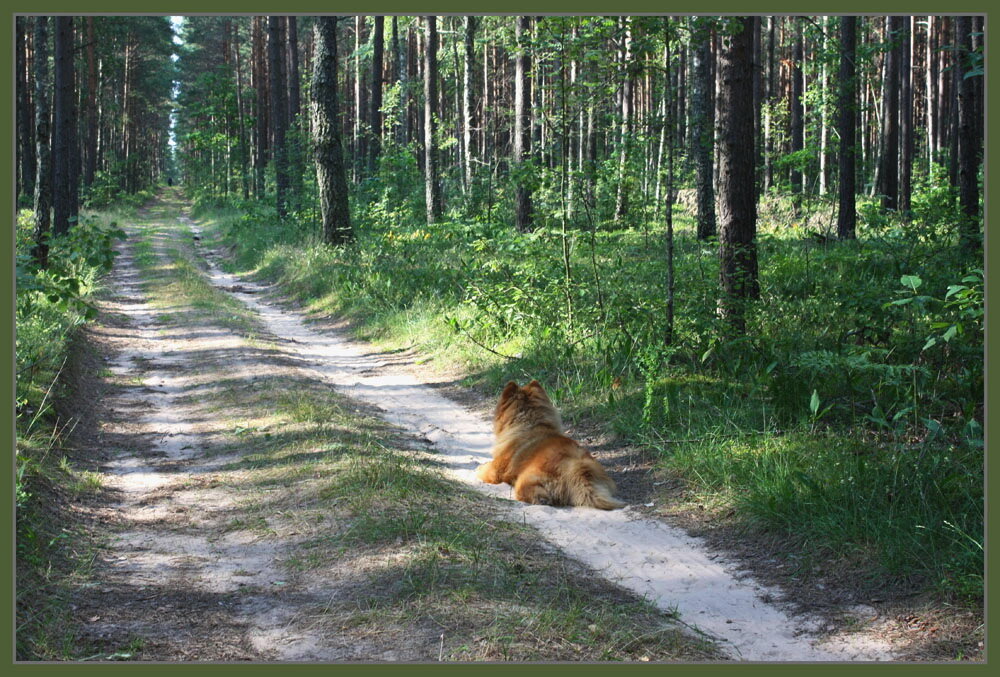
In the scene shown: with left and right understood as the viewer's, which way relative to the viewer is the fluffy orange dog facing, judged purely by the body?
facing away from the viewer and to the left of the viewer
